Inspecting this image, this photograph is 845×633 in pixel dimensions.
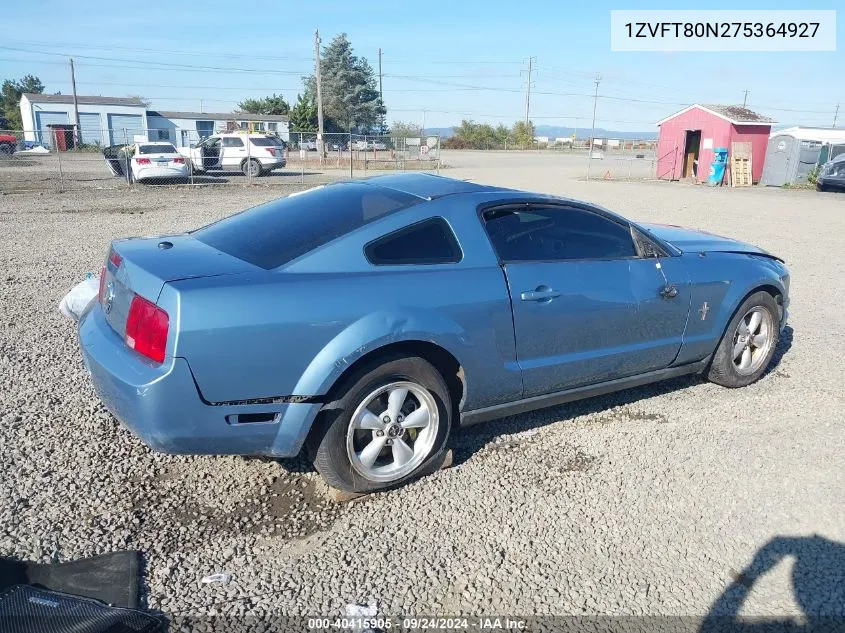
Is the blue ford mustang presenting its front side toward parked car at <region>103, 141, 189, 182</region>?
no

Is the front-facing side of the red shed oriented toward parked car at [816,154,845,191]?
no

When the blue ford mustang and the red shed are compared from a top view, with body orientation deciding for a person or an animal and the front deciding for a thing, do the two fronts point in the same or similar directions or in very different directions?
very different directions

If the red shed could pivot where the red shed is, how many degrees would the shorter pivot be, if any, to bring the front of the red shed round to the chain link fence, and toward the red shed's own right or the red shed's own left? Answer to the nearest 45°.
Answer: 0° — it already faces it

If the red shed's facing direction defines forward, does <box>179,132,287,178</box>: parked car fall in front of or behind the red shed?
in front

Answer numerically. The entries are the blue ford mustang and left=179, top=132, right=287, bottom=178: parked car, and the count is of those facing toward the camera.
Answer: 0

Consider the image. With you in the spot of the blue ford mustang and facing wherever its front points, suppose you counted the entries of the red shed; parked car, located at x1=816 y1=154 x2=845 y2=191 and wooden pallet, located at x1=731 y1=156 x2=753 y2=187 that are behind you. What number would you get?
0

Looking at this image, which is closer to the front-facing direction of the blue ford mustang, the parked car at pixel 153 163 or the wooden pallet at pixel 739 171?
the wooden pallet

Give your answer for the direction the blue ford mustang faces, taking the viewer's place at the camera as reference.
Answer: facing away from the viewer and to the right of the viewer

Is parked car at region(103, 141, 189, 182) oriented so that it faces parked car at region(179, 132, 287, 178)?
no

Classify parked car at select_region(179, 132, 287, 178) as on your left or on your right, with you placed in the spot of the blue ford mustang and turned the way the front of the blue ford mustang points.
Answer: on your left

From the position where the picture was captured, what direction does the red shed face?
facing the viewer and to the left of the viewer

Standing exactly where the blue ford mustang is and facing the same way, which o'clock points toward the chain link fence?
The chain link fence is roughly at 10 o'clock from the blue ford mustang.

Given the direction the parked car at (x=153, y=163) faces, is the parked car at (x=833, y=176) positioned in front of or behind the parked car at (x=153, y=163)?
behind

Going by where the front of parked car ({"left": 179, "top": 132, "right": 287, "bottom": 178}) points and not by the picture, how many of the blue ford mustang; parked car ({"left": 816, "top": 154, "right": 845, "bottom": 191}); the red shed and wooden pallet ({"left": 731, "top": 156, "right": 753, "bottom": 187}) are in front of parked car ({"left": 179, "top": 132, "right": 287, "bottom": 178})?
0
